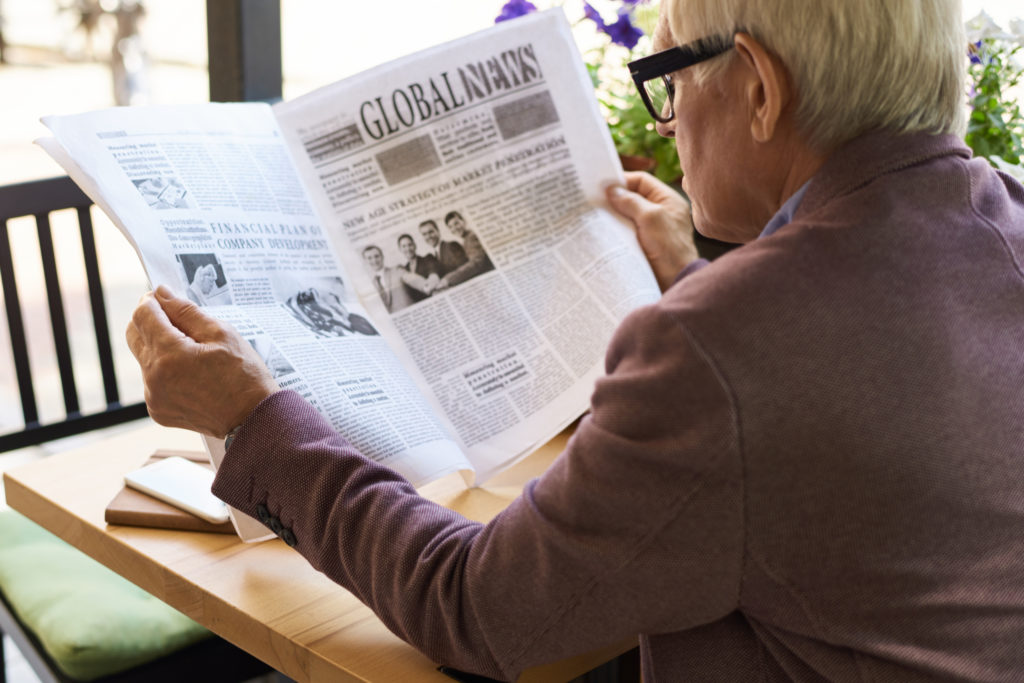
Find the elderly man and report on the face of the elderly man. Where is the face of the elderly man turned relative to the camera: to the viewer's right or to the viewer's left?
to the viewer's left

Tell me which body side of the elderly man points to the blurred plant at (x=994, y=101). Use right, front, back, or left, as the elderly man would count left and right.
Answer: right

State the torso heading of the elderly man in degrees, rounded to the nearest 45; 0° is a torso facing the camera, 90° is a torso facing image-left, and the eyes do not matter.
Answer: approximately 135°

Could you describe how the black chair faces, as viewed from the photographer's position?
facing the viewer and to the right of the viewer
